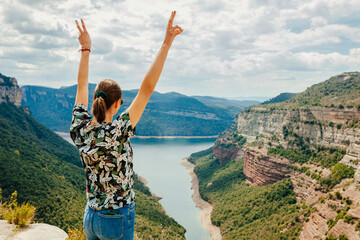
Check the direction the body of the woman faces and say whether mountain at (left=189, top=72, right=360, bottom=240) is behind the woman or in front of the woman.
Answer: in front

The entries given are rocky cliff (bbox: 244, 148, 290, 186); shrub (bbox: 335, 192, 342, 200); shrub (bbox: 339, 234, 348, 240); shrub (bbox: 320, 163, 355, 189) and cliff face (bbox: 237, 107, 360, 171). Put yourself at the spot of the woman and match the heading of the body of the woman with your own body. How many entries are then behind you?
0

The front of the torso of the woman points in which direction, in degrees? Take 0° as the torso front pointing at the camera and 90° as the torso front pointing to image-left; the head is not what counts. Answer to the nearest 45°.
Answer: approximately 180°

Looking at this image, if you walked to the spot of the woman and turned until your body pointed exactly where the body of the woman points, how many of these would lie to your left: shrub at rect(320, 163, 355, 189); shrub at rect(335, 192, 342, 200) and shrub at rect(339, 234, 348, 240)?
0

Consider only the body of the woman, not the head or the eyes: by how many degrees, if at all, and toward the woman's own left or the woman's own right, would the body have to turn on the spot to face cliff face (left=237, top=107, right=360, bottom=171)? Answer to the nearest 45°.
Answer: approximately 45° to the woman's own right

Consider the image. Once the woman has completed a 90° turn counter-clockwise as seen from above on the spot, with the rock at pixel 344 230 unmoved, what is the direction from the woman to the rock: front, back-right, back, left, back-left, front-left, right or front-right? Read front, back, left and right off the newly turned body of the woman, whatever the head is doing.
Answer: back-right

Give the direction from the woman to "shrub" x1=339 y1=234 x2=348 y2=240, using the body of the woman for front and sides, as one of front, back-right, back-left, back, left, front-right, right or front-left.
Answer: front-right

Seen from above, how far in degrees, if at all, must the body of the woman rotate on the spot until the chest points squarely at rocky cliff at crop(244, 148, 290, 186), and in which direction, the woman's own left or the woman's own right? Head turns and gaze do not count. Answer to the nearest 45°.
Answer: approximately 45° to the woman's own right

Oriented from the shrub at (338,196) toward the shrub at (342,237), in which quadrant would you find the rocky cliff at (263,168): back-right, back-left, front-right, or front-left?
back-right

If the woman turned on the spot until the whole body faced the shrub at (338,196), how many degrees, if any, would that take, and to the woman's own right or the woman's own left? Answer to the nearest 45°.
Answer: approximately 45° to the woman's own right
